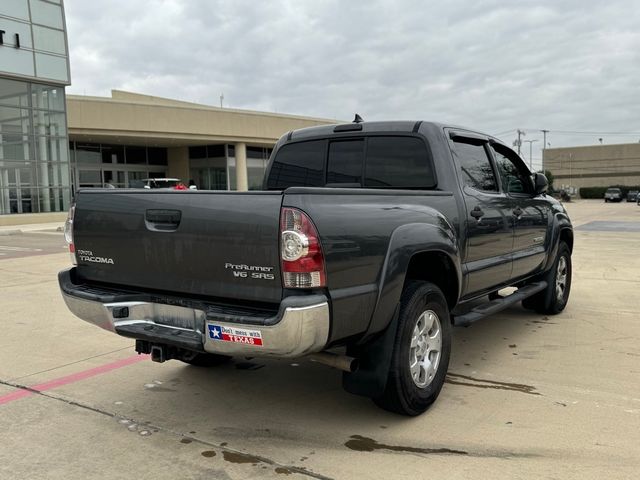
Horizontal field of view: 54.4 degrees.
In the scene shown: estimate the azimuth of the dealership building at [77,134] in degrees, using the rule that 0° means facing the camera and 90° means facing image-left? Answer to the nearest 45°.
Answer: approximately 315°

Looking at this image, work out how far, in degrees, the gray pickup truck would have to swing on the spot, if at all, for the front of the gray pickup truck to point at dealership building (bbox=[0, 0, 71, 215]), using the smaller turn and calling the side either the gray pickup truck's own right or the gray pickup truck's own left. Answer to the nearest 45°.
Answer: approximately 90° to the gray pickup truck's own left

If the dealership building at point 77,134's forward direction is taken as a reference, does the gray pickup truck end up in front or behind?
in front

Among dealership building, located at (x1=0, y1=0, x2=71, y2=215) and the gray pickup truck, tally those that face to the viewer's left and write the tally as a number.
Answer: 0

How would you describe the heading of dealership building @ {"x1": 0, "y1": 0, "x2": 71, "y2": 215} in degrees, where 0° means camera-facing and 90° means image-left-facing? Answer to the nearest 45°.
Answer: approximately 315°

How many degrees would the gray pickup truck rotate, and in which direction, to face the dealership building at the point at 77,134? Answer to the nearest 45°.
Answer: approximately 90° to its left

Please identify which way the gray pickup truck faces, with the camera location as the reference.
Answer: facing away from the viewer and to the right of the viewer

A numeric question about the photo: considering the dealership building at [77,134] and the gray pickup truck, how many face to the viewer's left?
0
